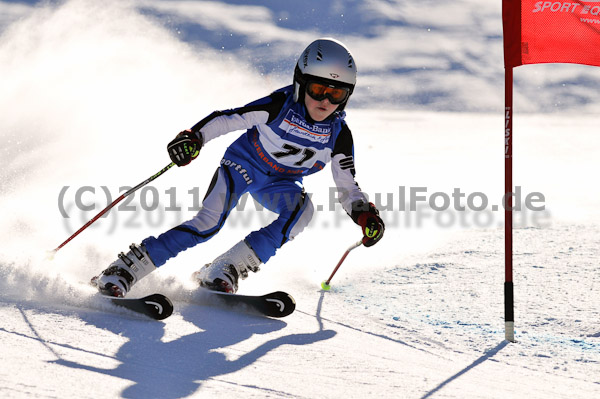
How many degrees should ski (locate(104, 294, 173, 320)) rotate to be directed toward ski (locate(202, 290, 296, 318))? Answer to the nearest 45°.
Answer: approximately 45° to its left

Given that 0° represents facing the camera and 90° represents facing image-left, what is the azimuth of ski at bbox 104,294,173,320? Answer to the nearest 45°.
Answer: approximately 315°
